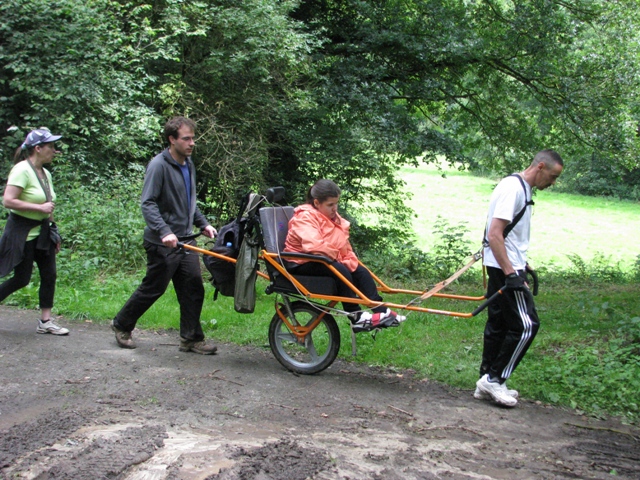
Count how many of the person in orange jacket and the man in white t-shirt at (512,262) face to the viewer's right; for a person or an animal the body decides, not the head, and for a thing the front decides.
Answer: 2

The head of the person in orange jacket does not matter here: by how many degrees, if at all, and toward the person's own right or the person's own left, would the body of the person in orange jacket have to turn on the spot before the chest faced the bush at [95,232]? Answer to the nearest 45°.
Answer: approximately 135° to the person's own left

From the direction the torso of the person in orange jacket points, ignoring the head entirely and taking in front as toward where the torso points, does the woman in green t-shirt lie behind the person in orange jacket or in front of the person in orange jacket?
behind

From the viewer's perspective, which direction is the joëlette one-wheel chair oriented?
to the viewer's right

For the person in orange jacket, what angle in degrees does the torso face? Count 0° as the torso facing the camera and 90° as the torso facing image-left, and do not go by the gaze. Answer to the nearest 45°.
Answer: approximately 270°

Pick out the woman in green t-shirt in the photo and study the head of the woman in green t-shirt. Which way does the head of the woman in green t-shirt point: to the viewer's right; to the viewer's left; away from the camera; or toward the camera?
to the viewer's right

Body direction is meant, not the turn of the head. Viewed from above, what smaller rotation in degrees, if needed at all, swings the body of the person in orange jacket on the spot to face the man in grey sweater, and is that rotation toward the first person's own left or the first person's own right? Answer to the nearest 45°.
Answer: approximately 180°

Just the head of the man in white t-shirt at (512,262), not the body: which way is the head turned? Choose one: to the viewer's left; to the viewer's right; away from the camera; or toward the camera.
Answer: to the viewer's right

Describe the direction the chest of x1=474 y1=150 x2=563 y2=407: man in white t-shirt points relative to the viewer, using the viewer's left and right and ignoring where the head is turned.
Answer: facing to the right of the viewer

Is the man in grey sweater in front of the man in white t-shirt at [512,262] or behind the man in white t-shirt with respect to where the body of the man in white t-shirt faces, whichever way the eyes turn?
behind
